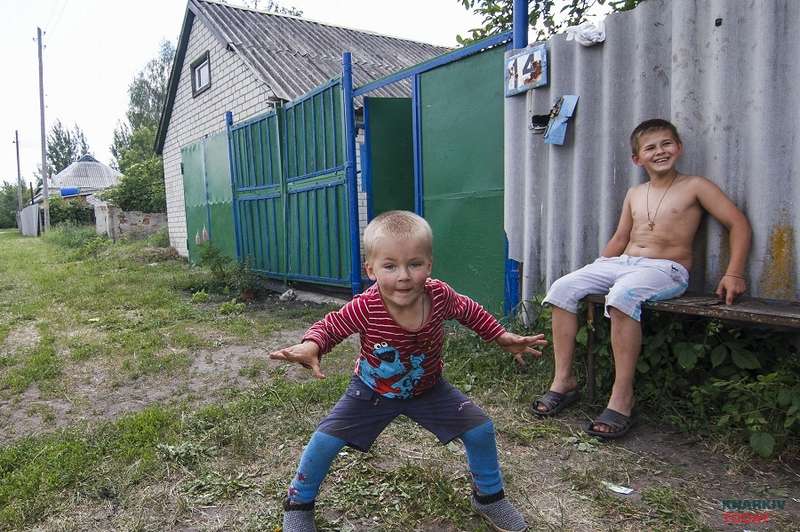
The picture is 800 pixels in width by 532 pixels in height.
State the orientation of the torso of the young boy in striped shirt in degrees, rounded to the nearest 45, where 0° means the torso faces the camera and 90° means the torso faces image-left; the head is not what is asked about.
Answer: approximately 0°

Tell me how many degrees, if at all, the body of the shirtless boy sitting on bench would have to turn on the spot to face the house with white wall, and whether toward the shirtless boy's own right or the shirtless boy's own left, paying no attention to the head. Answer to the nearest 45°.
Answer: approximately 90° to the shirtless boy's own right

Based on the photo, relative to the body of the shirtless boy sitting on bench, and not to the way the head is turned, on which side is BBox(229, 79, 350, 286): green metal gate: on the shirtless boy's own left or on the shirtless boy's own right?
on the shirtless boy's own right

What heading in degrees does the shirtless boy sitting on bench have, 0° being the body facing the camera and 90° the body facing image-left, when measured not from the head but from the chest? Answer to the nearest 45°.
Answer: approximately 45°

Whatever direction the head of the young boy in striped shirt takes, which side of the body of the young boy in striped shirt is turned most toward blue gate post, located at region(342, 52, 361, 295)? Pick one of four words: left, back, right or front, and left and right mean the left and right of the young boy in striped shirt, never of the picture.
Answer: back

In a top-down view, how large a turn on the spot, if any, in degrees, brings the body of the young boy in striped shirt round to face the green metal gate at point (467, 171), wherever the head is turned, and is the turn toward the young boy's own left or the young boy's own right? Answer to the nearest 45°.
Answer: approximately 180°
